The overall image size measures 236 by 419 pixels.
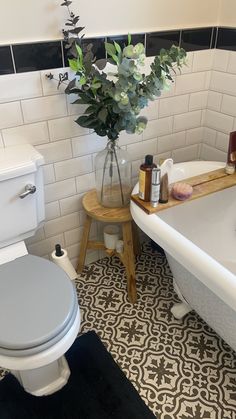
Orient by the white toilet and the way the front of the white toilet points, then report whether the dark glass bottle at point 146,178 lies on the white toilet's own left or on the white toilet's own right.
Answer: on the white toilet's own left

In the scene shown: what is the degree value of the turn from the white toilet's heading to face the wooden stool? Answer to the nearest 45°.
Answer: approximately 90° to its left

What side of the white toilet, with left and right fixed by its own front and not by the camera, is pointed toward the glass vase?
left

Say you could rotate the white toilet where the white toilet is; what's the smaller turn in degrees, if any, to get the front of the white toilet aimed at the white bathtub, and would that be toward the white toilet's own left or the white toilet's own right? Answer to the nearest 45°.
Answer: approximately 45° to the white toilet's own left

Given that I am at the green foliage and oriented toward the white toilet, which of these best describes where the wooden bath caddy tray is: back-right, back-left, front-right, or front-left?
back-left

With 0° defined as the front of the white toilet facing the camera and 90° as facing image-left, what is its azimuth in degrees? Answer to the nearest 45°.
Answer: approximately 315°

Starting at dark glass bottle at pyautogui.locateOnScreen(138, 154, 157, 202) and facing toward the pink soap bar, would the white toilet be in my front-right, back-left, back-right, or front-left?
back-right
